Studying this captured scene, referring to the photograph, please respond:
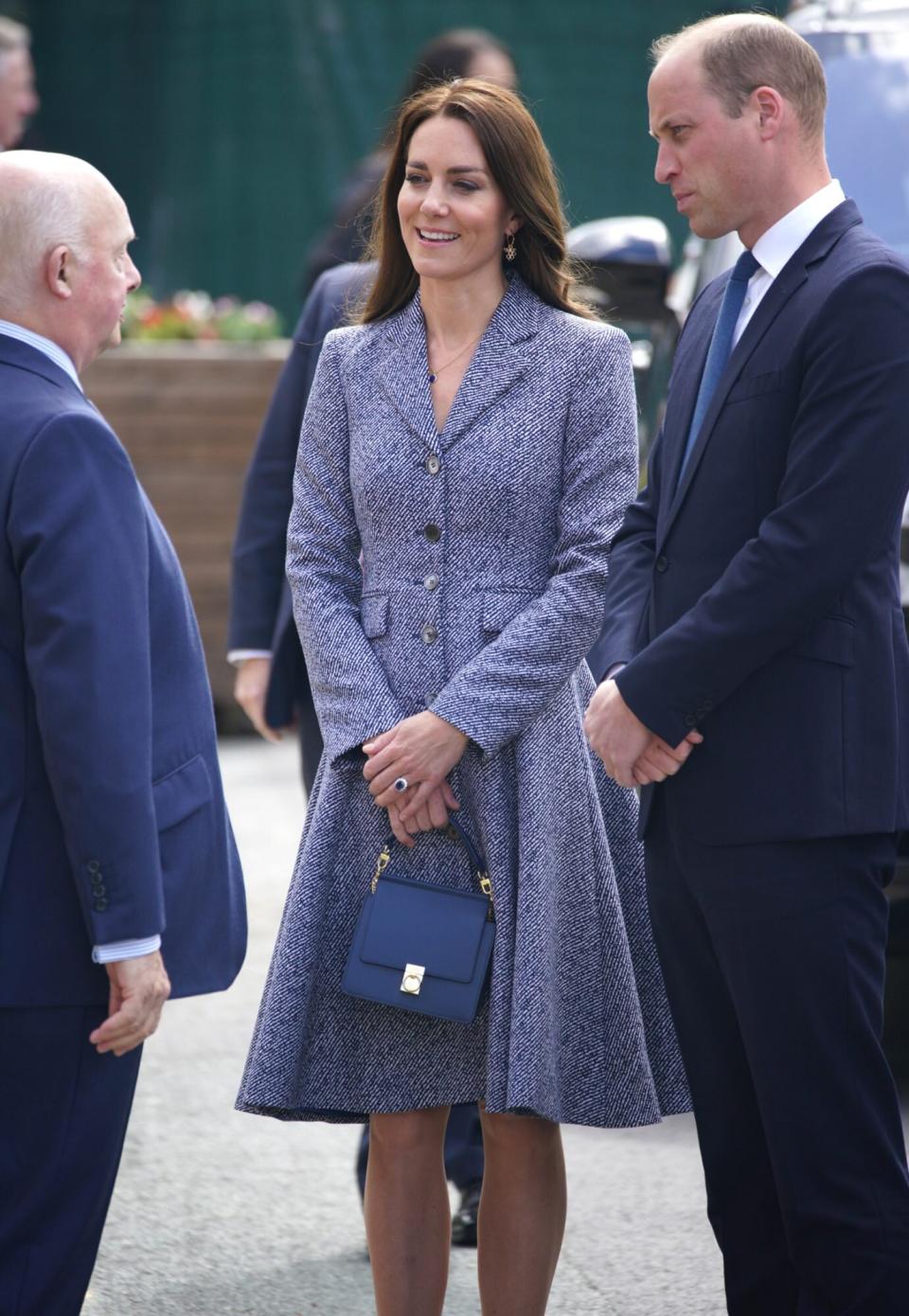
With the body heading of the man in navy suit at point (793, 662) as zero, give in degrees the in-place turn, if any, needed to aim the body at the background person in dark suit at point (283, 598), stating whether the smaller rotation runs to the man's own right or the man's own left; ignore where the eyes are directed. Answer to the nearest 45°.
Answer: approximately 90° to the man's own right

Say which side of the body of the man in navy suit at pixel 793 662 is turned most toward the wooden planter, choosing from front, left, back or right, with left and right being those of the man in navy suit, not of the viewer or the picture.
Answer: right

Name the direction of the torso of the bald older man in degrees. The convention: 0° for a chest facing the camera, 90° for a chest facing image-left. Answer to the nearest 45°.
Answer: approximately 270°

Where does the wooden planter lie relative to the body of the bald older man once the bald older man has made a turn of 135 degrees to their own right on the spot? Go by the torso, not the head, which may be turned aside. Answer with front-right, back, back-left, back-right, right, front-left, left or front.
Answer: back-right

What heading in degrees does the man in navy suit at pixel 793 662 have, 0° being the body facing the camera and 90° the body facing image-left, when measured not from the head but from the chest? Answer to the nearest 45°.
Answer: approximately 45°

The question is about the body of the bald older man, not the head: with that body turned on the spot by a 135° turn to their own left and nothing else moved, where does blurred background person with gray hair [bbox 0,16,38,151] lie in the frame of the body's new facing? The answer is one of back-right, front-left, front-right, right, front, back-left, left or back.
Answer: front-right

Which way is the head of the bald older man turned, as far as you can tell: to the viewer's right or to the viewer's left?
to the viewer's right

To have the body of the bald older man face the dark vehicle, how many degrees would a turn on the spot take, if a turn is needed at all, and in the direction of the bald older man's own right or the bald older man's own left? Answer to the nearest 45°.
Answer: approximately 45° to the bald older man's own left

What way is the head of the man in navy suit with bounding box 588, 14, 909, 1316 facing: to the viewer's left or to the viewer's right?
to the viewer's left

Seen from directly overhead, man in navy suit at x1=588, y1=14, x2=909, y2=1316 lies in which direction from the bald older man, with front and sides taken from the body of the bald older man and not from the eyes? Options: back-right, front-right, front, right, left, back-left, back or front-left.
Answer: front
